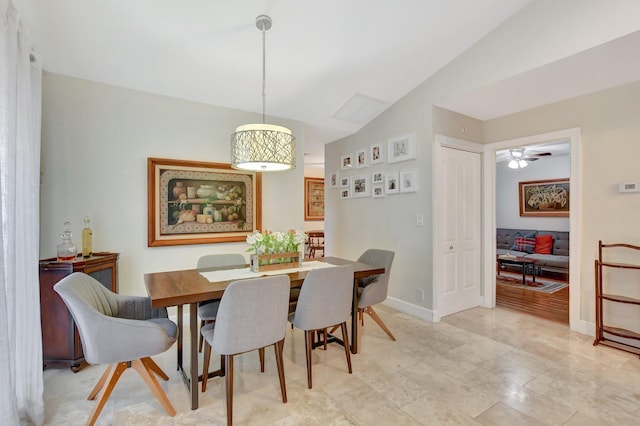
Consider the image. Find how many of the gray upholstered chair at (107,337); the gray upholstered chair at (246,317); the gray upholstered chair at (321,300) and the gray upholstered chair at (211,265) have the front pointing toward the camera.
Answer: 1

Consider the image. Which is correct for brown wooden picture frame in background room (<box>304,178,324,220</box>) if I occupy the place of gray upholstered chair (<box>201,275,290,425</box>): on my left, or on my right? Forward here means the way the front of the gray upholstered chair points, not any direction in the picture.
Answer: on my right

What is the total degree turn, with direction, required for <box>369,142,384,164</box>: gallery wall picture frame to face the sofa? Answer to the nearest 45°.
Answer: approximately 180°

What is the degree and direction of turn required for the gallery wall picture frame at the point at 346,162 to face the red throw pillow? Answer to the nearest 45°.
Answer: approximately 180°

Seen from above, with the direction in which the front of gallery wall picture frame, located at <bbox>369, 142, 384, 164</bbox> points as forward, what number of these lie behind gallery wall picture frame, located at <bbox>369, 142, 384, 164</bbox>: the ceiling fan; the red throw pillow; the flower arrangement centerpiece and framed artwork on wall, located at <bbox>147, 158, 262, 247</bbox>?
2

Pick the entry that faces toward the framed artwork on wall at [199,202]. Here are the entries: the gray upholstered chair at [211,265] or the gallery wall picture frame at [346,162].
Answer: the gallery wall picture frame

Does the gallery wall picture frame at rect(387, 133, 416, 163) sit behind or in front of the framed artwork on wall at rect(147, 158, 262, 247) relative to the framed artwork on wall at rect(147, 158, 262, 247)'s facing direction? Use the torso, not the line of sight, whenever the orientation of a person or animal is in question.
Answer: in front

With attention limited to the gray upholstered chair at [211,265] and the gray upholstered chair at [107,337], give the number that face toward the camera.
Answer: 1

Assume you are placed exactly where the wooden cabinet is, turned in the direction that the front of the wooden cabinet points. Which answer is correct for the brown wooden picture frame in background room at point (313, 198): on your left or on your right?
on your left

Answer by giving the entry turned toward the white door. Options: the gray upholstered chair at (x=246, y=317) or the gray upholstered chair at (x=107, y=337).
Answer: the gray upholstered chair at (x=107, y=337)

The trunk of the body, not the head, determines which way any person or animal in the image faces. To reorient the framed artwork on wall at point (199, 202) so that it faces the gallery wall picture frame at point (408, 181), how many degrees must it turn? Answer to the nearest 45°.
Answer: approximately 45° to its left

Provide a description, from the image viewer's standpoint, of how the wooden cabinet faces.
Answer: facing the viewer and to the right of the viewer

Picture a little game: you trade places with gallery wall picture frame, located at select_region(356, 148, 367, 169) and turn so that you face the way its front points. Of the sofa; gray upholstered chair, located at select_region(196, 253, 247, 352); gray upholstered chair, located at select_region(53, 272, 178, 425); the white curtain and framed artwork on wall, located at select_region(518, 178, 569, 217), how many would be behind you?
2

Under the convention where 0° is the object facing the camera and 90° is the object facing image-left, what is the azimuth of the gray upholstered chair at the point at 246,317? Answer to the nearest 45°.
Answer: approximately 135°

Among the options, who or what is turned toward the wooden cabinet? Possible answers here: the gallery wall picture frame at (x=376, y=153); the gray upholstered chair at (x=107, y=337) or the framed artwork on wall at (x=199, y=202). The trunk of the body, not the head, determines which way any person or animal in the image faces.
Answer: the gallery wall picture frame

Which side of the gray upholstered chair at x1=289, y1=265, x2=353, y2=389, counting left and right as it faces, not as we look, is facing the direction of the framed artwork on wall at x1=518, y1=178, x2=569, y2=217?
right

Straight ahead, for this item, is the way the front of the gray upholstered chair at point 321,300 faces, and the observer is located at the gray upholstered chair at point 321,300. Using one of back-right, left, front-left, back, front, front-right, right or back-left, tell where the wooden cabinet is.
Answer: front-left
